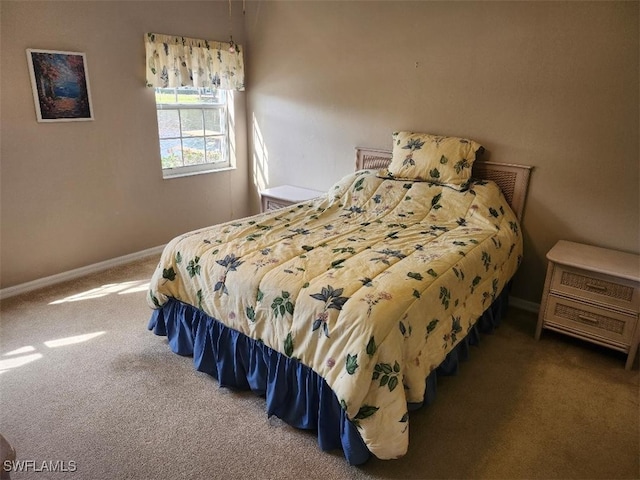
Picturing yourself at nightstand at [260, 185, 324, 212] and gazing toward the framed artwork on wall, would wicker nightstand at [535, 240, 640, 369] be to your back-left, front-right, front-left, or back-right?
back-left

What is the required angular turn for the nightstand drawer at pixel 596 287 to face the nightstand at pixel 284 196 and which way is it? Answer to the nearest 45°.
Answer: approximately 90° to its right

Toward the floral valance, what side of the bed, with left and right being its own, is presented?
right

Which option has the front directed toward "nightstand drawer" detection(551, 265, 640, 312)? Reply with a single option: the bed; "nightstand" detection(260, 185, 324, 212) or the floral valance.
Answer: the floral valance

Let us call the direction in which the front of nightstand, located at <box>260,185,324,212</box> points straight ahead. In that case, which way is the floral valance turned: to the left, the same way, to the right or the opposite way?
to the left

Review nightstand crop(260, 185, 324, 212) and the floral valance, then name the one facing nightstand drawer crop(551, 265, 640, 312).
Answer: the floral valance

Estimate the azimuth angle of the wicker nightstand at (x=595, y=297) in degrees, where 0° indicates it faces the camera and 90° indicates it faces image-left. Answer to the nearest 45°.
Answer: approximately 0°

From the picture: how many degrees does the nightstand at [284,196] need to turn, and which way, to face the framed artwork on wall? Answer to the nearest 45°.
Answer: approximately 45° to its right

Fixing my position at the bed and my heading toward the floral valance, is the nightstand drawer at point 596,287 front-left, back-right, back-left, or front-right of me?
back-right

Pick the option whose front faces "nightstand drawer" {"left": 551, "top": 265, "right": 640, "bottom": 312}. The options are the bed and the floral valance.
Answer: the floral valance

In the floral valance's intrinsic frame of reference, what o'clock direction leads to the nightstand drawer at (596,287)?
The nightstand drawer is roughly at 12 o'clock from the floral valance.

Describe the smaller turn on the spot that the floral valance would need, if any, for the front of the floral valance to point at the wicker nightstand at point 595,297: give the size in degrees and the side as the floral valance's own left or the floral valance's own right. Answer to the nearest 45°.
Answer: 0° — it already faces it

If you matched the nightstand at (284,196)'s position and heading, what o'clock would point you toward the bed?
The bed is roughly at 10 o'clock from the nightstand.

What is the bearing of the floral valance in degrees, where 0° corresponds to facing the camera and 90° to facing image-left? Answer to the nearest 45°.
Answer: approximately 315°

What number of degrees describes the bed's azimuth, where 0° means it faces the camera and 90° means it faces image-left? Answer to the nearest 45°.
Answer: approximately 45°

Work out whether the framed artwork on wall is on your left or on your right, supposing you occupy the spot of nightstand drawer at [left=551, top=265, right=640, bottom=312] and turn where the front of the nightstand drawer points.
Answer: on your right
